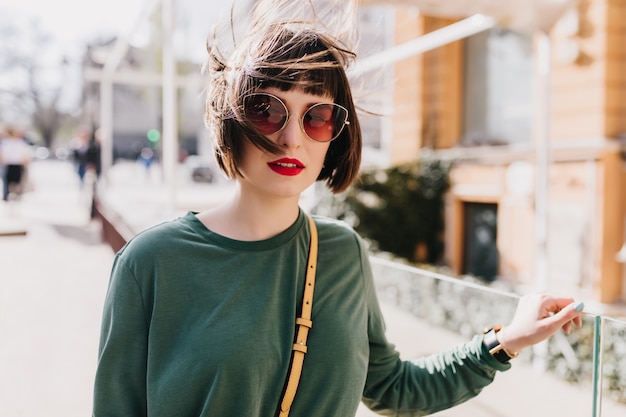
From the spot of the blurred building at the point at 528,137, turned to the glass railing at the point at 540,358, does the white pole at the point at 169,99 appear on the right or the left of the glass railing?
right

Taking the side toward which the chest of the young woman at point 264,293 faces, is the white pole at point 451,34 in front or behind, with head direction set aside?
behind

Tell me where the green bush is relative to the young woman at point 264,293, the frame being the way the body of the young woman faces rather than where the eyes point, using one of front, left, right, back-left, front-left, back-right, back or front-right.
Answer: back

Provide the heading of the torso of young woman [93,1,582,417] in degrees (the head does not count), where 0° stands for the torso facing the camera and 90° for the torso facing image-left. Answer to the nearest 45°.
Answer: approximately 0°

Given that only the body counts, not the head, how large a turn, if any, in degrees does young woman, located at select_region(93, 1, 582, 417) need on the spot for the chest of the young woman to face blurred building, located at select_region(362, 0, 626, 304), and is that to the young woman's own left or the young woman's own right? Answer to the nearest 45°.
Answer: approximately 180°

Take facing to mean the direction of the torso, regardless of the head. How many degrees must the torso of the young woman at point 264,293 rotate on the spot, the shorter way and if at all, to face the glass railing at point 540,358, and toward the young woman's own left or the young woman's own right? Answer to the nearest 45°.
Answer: approximately 135° to the young woman's own left
